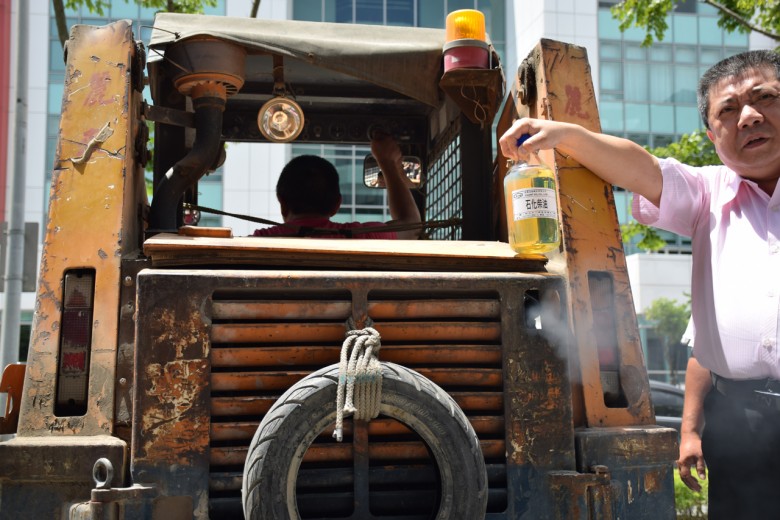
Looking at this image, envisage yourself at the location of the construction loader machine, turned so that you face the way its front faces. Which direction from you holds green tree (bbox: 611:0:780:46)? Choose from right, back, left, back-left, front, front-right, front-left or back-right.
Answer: front-right

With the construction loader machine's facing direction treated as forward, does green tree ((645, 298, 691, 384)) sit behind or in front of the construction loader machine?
in front

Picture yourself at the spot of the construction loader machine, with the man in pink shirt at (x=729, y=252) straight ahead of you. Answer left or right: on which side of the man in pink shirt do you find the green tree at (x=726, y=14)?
left

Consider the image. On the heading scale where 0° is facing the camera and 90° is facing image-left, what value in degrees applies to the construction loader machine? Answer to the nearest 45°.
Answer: approximately 180°

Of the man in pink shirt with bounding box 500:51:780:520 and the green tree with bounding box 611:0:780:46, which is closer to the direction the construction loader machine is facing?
the green tree
